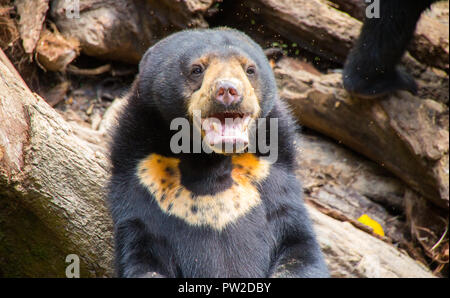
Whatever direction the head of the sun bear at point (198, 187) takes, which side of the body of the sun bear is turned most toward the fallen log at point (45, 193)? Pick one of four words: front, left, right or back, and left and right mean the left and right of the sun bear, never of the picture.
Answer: right

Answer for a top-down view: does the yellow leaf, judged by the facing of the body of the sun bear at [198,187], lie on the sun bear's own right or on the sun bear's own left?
on the sun bear's own left

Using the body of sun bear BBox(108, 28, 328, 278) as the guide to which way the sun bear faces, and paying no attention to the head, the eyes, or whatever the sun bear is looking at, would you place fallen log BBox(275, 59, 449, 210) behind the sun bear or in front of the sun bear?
behind

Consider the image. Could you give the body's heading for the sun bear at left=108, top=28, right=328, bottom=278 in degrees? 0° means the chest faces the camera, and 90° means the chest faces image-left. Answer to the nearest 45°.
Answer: approximately 0°

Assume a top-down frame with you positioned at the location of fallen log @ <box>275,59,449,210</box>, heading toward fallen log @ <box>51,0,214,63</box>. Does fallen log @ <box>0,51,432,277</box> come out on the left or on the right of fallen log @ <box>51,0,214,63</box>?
left

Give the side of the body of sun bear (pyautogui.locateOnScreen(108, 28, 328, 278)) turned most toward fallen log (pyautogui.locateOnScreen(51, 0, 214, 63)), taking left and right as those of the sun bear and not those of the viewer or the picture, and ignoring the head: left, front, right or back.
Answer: back
